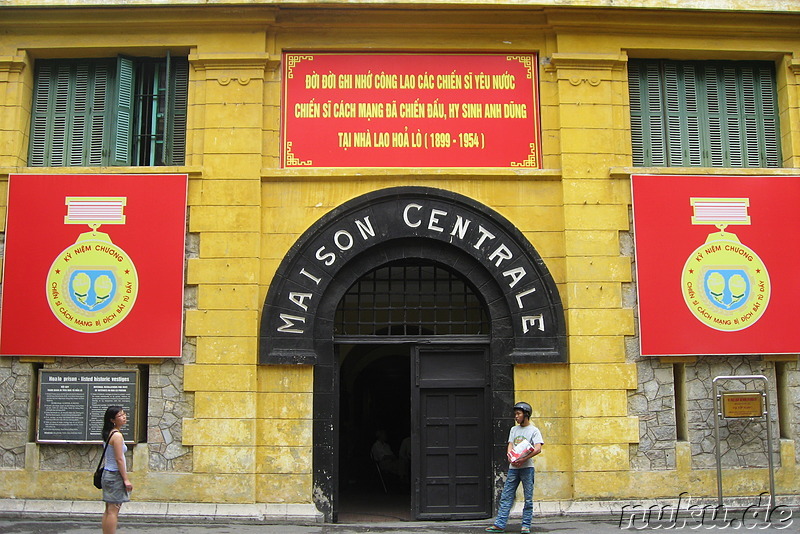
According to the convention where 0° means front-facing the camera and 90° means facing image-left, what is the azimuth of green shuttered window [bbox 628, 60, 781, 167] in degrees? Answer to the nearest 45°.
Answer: approximately 0°

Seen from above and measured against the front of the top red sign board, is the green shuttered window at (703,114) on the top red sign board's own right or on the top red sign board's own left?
on the top red sign board's own left

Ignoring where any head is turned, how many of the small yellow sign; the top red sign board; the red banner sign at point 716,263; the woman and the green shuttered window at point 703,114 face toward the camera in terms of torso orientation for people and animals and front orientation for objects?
4

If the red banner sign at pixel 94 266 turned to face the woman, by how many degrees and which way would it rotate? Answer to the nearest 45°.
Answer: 0° — it already faces them

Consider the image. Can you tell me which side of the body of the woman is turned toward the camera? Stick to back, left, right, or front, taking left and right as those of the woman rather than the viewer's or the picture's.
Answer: right

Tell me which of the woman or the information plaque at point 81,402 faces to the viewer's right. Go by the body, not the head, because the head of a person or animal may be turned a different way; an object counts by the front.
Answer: the woman

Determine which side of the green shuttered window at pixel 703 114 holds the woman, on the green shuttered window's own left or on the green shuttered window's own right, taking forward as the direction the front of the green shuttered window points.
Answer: on the green shuttered window's own right

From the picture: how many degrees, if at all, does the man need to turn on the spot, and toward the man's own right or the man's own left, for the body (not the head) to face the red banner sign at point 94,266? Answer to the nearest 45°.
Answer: approximately 45° to the man's own right

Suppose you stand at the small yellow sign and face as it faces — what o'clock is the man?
The man is roughly at 2 o'clock from the small yellow sign.

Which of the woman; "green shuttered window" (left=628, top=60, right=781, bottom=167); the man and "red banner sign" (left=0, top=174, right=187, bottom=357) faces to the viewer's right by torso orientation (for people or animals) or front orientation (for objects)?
the woman
